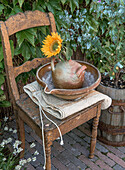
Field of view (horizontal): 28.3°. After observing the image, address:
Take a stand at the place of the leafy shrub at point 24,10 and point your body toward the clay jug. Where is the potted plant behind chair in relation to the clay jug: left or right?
left

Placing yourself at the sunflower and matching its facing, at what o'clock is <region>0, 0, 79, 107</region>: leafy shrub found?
The leafy shrub is roughly at 7 o'clock from the sunflower.

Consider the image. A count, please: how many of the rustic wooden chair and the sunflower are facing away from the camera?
0

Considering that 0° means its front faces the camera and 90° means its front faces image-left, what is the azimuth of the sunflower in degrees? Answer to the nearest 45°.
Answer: approximately 315°

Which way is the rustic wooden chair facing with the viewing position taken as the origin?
facing the viewer and to the right of the viewer

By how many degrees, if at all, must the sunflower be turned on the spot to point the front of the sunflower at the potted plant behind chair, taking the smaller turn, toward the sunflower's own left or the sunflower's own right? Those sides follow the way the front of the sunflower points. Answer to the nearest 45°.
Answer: approximately 90° to the sunflower's own left
